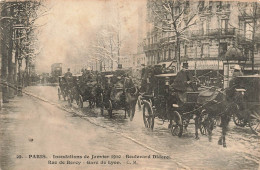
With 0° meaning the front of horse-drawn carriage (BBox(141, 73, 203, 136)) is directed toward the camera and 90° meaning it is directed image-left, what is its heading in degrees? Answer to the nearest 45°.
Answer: approximately 315°

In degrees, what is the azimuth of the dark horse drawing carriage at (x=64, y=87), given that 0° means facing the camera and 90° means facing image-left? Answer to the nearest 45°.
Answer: approximately 315°

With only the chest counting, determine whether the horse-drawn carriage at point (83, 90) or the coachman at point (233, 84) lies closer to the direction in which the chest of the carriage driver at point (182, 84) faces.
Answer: the coachman

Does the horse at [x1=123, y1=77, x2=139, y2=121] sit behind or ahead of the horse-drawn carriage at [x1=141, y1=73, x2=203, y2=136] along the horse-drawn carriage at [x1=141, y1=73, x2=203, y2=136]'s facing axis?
behind

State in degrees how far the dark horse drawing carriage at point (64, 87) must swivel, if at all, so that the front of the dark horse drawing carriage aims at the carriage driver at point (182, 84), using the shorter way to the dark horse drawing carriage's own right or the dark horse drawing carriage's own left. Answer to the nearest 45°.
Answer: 0° — it already faces them

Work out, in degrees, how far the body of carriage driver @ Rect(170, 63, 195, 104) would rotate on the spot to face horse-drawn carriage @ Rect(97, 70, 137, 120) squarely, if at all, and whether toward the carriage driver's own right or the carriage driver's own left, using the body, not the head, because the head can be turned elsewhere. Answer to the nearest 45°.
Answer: approximately 180°

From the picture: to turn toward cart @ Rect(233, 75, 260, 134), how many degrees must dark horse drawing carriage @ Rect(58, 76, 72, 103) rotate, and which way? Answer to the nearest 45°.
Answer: approximately 45° to its left

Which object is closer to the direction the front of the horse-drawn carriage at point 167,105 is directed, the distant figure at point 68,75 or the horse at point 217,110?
the horse
